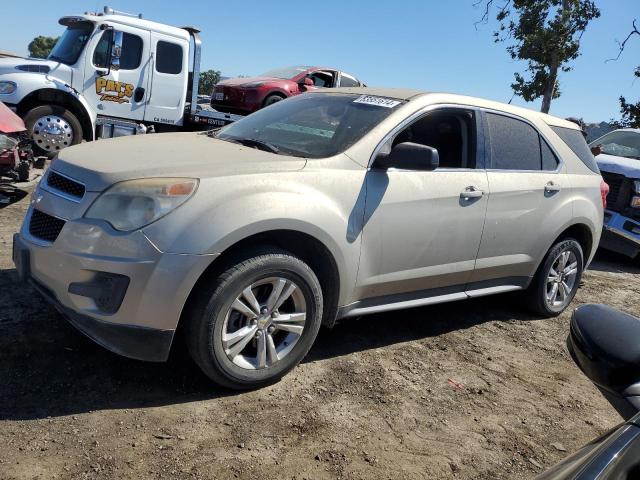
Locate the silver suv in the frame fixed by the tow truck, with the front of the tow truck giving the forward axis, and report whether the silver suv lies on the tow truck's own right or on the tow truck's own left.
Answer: on the tow truck's own left

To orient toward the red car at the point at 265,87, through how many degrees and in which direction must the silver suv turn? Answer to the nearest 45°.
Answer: approximately 135° to its right

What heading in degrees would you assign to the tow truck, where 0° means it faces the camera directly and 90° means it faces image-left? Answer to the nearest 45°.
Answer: approximately 45°
